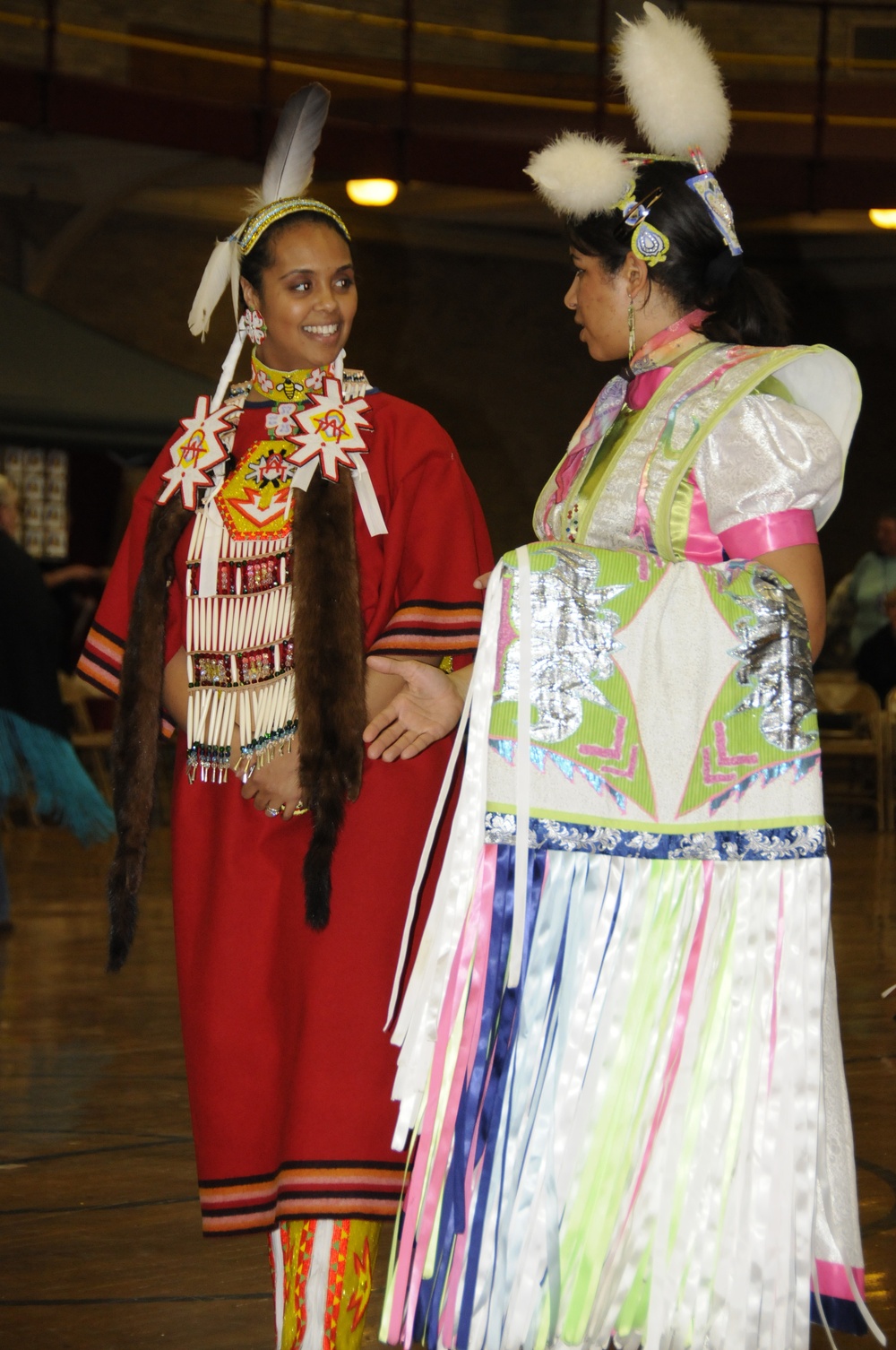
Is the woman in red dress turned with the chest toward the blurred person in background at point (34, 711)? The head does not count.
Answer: no

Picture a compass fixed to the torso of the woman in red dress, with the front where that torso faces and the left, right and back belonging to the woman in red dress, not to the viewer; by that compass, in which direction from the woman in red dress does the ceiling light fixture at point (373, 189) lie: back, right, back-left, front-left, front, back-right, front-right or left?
back

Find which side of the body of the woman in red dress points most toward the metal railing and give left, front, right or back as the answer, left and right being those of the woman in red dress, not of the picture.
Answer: back

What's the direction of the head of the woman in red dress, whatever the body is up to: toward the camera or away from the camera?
toward the camera

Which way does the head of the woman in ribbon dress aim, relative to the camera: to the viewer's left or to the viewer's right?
to the viewer's left

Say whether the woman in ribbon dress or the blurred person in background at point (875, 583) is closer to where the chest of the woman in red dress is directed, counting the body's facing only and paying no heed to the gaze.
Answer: the woman in ribbon dress

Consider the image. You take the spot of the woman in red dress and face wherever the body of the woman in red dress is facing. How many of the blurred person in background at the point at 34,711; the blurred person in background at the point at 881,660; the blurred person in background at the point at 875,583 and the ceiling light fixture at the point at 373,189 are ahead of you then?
0

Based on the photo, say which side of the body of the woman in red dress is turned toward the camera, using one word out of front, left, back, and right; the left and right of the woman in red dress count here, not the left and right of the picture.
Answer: front

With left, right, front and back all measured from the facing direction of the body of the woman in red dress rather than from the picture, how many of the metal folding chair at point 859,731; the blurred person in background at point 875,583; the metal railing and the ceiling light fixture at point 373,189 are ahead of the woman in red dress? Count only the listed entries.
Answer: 0

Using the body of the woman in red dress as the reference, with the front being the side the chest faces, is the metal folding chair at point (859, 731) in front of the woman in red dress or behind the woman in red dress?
behind

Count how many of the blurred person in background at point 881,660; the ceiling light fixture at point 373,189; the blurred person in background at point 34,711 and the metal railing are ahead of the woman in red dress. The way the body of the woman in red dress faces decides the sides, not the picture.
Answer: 0

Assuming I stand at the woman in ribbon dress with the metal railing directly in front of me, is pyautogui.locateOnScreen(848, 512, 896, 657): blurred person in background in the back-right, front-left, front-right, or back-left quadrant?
front-right
